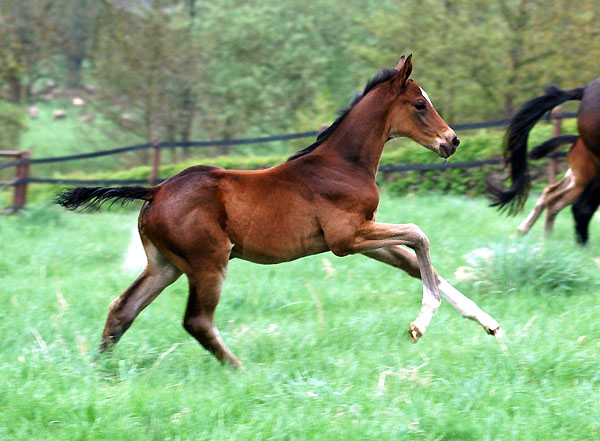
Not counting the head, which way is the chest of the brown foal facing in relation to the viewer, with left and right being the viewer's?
facing to the right of the viewer

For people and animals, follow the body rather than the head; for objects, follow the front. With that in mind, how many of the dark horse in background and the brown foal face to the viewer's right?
2

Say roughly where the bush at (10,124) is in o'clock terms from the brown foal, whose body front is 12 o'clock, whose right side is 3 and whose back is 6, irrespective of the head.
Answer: The bush is roughly at 8 o'clock from the brown foal.

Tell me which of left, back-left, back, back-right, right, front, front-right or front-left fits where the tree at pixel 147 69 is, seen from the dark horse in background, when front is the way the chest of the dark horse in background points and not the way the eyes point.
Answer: back-left

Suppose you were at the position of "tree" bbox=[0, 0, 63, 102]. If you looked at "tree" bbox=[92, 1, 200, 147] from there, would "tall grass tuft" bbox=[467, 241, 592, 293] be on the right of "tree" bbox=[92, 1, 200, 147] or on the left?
right

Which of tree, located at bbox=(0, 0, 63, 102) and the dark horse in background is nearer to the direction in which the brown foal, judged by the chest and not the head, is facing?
the dark horse in background

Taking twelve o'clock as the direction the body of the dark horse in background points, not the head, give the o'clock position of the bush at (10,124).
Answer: The bush is roughly at 7 o'clock from the dark horse in background.

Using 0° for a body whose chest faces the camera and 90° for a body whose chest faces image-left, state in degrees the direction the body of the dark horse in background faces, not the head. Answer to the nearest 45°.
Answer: approximately 270°
